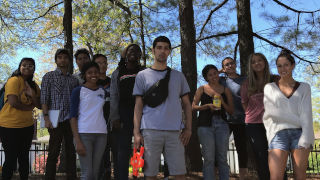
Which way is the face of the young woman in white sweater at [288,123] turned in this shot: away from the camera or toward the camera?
toward the camera

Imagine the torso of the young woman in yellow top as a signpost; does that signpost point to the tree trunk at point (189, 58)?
no

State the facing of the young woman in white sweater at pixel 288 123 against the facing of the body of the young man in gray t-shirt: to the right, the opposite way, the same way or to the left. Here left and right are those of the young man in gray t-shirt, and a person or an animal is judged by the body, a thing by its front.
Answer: the same way

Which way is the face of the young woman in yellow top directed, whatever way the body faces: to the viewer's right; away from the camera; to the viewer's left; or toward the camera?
toward the camera

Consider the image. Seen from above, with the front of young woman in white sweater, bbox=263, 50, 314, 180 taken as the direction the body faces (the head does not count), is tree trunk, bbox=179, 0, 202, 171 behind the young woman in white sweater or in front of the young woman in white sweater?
behind

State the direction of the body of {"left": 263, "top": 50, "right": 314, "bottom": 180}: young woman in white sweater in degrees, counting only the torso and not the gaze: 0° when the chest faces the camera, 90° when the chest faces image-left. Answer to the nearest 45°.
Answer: approximately 0°

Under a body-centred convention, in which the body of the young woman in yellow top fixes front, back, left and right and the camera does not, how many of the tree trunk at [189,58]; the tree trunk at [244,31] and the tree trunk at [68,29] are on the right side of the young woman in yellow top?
0

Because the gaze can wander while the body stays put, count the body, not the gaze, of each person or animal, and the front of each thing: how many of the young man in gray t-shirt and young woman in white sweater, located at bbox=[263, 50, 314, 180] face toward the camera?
2

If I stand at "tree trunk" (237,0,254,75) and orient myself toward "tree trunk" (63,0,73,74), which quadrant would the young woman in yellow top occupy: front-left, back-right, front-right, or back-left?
front-left

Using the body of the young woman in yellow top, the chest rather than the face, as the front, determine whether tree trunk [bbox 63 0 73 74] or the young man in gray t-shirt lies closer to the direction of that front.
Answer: the young man in gray t-shirt

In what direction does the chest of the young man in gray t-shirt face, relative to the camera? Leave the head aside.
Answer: toward the camera

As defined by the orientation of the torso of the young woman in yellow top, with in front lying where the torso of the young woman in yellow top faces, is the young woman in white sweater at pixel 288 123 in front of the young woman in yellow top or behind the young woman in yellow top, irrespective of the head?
in front

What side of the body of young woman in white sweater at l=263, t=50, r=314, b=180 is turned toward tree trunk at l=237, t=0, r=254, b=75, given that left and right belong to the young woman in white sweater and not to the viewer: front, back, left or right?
back
